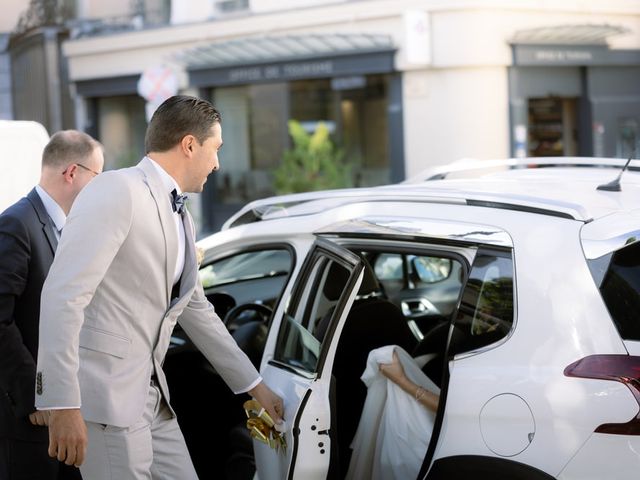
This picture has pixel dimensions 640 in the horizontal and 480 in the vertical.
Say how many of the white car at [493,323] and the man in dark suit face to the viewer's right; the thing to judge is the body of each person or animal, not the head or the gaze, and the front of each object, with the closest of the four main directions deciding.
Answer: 1

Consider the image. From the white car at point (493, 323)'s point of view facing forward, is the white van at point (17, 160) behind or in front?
in front

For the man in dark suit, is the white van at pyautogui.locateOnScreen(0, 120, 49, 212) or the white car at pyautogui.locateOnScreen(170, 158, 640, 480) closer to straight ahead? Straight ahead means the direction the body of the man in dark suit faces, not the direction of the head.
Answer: the white car

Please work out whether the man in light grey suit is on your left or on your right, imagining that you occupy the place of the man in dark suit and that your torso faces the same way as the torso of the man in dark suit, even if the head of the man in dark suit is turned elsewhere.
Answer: on your right

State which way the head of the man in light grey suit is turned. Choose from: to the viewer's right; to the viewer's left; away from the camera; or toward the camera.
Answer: to the viewer's right

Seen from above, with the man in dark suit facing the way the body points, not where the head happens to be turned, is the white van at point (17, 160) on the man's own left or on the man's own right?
on the man's own left

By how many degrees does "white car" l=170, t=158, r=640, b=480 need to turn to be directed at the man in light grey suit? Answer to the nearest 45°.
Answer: approximately 45° to its left

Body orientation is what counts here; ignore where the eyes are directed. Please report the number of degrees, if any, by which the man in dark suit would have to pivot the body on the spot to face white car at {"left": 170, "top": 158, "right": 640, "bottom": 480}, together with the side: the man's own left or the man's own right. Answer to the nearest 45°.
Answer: approximately 45° to the man's own right

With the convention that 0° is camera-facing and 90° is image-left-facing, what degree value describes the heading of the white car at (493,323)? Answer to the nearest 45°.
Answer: approximately 135°

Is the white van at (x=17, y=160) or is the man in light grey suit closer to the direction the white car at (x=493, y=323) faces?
the white van

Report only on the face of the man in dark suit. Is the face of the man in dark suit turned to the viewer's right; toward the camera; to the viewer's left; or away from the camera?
to the viewer's right

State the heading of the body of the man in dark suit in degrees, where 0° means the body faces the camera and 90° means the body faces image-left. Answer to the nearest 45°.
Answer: approximately 270°
